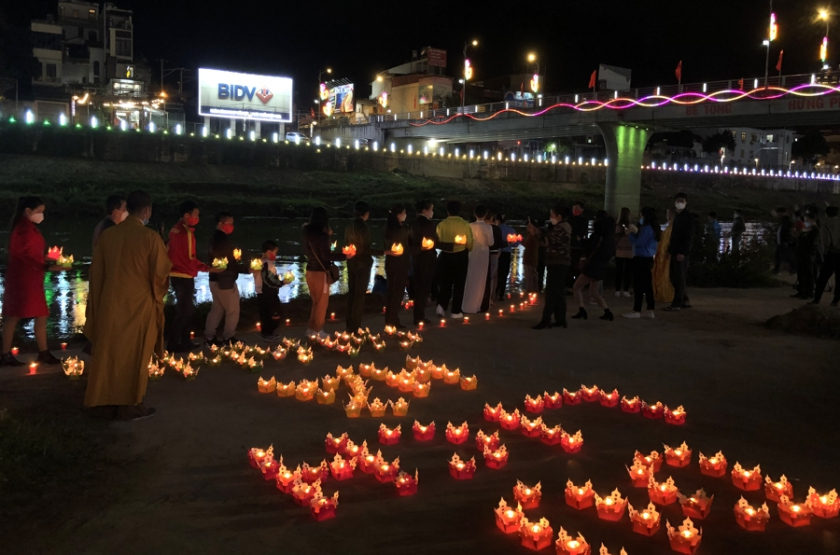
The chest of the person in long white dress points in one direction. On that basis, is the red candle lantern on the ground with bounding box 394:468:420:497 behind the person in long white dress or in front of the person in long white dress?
behind

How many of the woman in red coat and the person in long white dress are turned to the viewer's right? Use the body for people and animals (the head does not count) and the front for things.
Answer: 1

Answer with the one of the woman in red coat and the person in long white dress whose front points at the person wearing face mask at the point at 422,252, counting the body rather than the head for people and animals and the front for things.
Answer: the woman in red coat

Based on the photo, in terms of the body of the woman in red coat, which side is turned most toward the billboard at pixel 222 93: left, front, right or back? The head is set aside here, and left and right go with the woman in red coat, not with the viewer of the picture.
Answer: left

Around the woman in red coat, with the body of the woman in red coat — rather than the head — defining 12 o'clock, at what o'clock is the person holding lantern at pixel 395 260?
The person holding lantern is roughly at 12 o'clock from the woman in red coat.

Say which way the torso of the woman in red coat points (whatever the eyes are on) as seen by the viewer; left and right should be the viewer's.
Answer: facing to the right of the viewer

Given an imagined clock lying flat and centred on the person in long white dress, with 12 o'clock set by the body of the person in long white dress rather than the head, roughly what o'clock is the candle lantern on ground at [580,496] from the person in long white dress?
The candle lantern on ground is roughly at 6 o'clock from the person in long white dress.

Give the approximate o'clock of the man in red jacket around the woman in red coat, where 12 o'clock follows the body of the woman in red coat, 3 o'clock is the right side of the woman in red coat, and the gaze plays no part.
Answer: The man in red jacket is roughly at 12 o'clock from the woman in red coat.

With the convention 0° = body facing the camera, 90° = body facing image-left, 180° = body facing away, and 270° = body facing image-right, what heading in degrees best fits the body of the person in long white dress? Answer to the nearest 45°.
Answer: approximately 180°

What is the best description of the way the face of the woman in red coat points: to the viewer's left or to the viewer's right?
to the viewer's right
